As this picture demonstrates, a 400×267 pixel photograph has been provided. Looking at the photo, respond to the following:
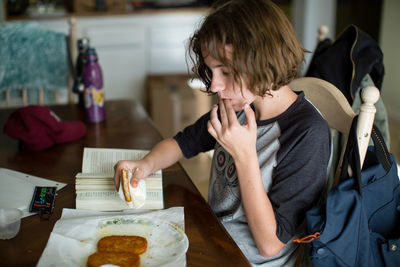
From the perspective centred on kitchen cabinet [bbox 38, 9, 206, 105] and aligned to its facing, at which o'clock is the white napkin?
The white napkin is roughly at 12 o'clock from the kitchen cabinet.

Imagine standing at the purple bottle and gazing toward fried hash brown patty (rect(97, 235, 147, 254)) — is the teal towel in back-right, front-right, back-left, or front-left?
back-right

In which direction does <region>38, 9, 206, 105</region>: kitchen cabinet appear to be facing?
toward the camera

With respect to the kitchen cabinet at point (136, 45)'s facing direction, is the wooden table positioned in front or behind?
in front

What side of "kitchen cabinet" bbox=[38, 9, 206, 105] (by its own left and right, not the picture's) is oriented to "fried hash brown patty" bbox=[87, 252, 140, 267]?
front

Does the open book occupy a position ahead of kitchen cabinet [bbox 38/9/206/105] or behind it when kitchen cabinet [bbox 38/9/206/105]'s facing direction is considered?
ahead

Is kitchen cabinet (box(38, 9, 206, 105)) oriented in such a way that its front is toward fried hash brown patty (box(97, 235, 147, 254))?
yes

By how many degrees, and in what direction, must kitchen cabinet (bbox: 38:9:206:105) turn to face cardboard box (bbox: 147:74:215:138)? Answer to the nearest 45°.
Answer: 0° — it already faces it

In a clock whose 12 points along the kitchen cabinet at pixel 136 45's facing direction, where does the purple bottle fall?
The purple bottle is roughly at 12 o'clock from the kitchen cabinet.
